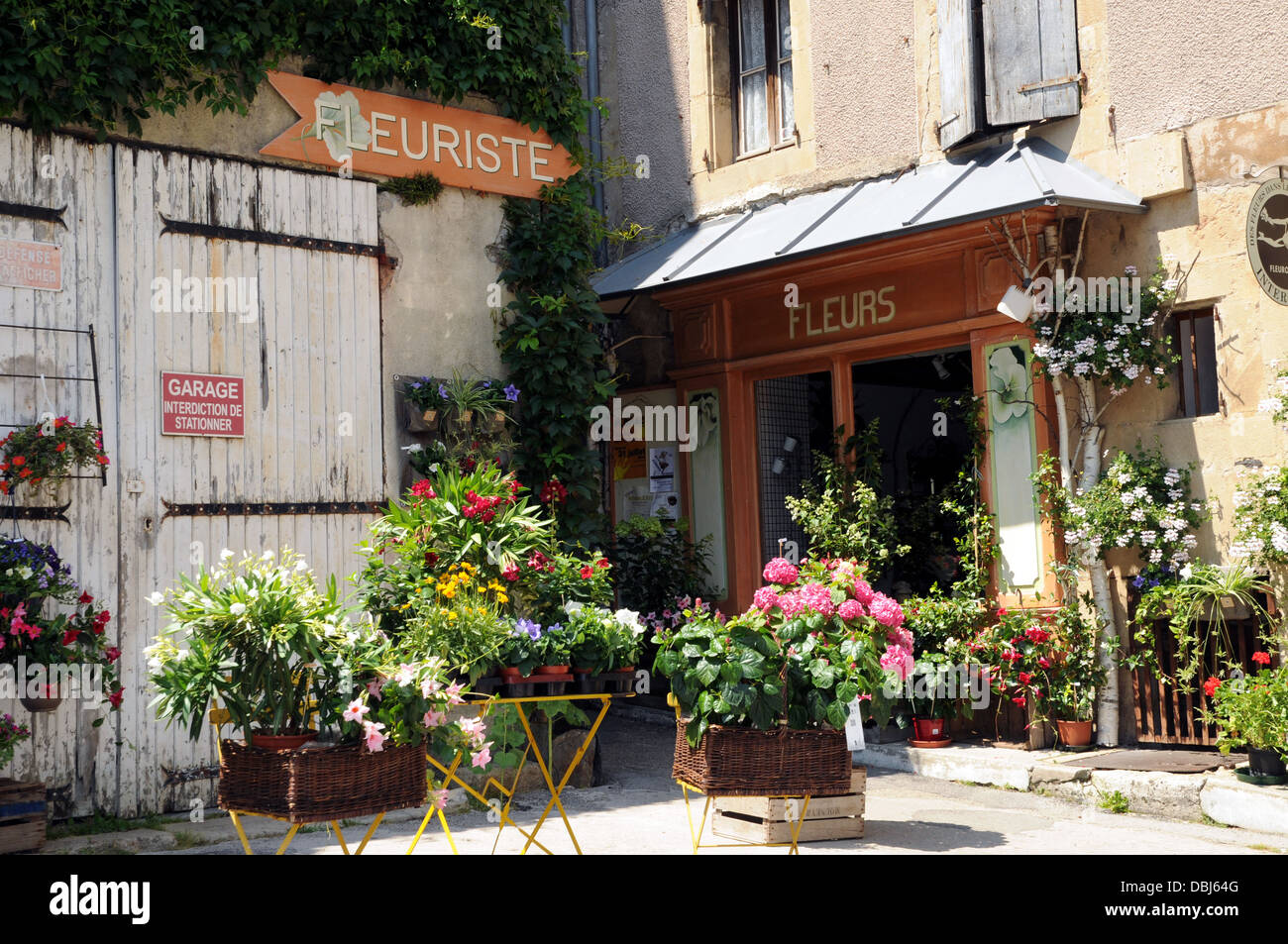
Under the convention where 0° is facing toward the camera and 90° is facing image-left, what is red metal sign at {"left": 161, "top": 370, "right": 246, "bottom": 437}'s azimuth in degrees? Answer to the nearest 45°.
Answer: approximately 0°

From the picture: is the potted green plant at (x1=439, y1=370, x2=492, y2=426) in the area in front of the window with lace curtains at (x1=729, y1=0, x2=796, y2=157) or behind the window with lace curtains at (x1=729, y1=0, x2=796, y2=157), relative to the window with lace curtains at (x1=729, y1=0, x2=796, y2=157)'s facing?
in front

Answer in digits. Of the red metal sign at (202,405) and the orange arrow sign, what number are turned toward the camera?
2

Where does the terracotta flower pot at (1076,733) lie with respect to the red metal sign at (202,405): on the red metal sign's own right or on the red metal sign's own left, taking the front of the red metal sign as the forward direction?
on the red metal sign's own left

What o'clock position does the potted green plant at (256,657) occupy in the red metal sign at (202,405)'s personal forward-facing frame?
The potted green plant is roughly at 12 o'clock from the red metal sign.

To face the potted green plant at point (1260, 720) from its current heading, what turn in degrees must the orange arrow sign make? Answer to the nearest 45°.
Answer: approximately 45° to its left
